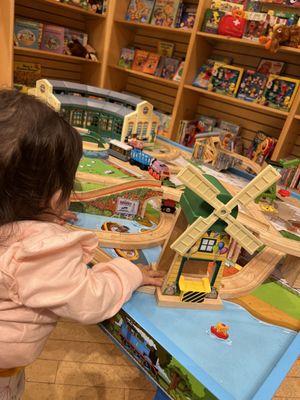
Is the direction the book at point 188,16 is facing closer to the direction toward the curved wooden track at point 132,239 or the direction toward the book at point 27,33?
the curved wooden track

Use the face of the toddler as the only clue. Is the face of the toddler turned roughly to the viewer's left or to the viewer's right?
to the viewer's right

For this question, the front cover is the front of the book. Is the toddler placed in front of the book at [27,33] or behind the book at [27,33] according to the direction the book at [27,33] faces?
in front

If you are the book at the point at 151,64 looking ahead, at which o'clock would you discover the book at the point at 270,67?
the book at the point at 270,67 is roughly at 10 o'clock from the book at the point at 151,64.

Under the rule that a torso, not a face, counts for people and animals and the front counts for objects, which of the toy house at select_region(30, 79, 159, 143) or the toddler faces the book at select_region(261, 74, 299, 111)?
the toddler

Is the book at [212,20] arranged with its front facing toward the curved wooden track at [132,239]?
yes

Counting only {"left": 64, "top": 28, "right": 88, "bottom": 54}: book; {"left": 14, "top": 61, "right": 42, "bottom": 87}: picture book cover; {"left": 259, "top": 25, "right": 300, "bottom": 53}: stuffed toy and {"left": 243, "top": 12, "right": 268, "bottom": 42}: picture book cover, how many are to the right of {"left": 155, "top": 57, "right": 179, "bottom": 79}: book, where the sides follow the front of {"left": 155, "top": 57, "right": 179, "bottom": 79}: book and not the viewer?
2

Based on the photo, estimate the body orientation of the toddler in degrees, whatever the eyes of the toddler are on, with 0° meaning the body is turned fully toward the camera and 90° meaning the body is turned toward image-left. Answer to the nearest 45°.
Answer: approximately 225°

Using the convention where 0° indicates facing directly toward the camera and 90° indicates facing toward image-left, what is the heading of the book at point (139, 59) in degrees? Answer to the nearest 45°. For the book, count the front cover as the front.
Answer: approximately 0°

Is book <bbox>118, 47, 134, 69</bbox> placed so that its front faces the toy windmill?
yes
